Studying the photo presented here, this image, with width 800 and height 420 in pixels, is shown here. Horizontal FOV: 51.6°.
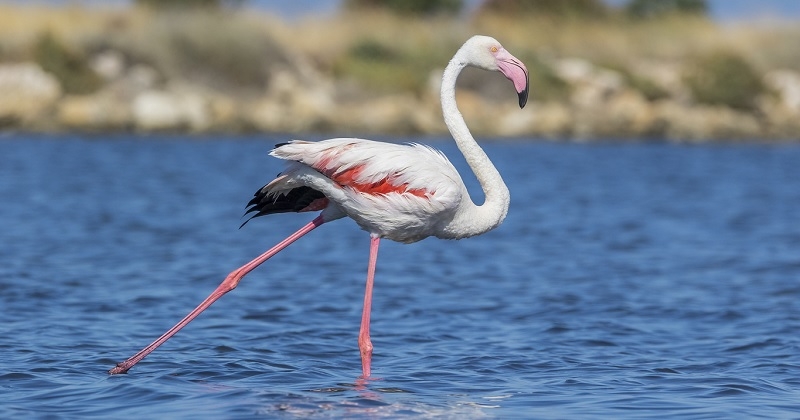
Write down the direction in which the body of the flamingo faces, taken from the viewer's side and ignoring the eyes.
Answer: to the viewer's right

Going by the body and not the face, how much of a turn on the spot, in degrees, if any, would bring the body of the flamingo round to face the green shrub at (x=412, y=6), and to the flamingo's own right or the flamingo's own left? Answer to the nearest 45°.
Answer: approximately 90° to the flamingo's own left

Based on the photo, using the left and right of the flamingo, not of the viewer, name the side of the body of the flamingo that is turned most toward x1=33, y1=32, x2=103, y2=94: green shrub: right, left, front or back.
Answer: left

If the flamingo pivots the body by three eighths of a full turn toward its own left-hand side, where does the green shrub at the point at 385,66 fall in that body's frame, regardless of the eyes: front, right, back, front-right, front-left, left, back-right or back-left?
front-right

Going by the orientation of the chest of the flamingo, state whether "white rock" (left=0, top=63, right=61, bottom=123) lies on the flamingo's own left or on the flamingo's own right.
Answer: on the flamingo's own left

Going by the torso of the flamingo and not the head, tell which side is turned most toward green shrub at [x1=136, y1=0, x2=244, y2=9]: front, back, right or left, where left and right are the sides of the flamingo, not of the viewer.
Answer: left

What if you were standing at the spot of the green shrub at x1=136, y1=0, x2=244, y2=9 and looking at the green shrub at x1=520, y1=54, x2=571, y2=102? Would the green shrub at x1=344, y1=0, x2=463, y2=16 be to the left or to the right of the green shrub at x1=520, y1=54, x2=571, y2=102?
left

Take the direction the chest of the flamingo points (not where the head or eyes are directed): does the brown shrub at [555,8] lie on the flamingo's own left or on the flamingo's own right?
on the flamingo's own left

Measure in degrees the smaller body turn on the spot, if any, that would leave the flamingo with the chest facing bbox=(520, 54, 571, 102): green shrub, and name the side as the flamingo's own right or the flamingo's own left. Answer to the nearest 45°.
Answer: approximately 90° to the flamingo's own left

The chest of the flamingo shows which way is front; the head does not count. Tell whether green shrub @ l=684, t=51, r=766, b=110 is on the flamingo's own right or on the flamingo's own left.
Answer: on the flamingo's own left
